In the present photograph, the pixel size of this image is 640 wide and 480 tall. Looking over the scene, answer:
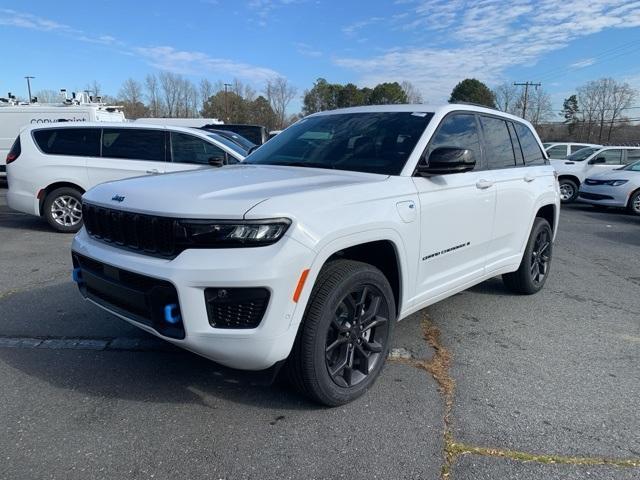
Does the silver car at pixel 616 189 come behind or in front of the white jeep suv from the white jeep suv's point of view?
behind

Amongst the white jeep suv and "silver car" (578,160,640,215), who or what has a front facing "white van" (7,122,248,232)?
the silver car

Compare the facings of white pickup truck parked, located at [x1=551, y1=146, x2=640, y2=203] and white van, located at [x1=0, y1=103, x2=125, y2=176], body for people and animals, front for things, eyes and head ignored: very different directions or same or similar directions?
very different directions

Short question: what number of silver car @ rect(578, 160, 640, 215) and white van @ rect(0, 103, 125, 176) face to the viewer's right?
1

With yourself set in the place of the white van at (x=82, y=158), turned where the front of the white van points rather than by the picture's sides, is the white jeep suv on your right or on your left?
on your right

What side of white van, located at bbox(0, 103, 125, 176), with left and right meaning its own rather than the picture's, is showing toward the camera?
right

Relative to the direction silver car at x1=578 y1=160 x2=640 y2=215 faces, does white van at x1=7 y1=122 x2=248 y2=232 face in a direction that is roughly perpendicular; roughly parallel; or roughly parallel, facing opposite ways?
roughly parallel, facing opposite ways

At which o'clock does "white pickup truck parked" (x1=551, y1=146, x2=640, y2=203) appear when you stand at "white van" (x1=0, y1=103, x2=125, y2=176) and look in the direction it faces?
The white pickup truck parked is roughly at 1 o'clock from the white van.

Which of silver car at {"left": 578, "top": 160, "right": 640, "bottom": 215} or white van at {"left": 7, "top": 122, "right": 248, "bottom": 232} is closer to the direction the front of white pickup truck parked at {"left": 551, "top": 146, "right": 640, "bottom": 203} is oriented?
the white van

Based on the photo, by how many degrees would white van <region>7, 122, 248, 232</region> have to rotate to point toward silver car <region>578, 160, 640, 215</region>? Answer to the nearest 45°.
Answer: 0° — it already faces it

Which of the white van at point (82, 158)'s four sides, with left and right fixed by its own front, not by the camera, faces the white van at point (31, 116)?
left

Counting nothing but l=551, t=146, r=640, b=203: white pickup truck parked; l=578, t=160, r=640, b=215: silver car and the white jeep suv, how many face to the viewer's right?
0

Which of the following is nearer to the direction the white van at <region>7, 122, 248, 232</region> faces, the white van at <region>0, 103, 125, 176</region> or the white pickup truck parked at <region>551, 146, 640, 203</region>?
the white pickup truck parked

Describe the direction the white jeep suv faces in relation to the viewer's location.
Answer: facing the viewer and to the left of the viewer

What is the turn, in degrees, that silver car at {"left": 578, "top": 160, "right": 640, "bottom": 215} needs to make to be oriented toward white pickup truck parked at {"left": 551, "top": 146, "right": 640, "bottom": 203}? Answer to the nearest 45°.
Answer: approximately 135° to its right

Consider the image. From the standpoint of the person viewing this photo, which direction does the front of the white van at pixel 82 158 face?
facing to the right of the viewer

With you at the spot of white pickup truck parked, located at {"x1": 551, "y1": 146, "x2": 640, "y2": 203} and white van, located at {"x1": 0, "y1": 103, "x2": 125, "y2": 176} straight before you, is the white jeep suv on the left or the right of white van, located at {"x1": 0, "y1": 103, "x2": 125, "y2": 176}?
left
